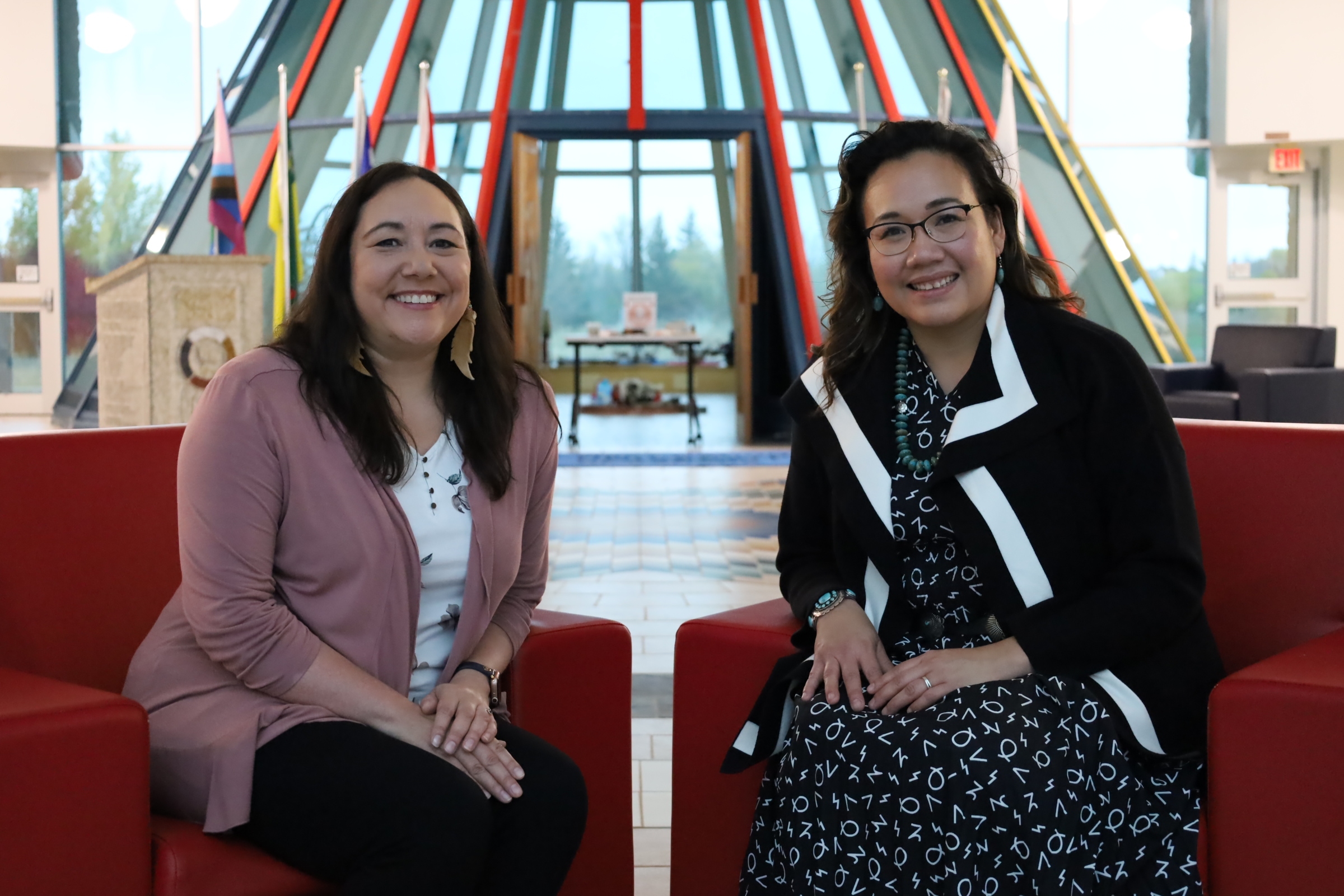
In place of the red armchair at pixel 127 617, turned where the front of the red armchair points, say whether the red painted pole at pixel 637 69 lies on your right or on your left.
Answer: on your left

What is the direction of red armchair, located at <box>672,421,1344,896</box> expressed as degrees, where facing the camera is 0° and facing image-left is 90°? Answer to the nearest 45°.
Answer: approximately 45°
